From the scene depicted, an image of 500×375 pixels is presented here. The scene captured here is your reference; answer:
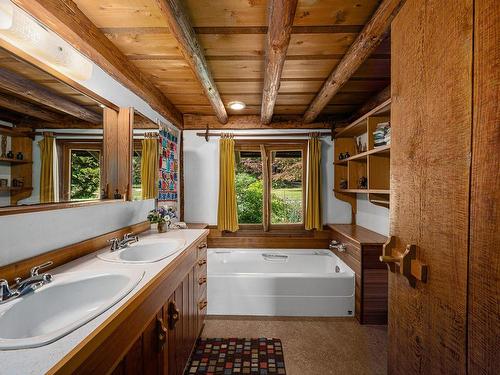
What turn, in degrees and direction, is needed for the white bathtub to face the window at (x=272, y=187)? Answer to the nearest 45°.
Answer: approximately 180°

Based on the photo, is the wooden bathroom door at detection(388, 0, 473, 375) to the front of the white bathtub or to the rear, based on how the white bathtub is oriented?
to the front

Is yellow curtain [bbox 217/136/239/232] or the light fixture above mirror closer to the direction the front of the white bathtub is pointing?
the light fixture above mirror

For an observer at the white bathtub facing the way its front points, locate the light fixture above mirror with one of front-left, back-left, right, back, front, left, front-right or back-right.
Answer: front-right

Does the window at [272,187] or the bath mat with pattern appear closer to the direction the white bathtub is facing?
the bath mat with pattern

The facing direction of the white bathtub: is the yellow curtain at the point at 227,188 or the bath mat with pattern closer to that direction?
the bath mat with pattern

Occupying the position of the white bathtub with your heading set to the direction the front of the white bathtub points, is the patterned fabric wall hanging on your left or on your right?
on your right

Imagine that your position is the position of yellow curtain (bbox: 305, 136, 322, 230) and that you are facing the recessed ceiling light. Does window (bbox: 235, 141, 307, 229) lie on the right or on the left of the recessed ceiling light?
right

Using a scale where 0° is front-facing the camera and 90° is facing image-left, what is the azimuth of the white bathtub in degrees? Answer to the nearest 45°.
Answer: approximately 0°
